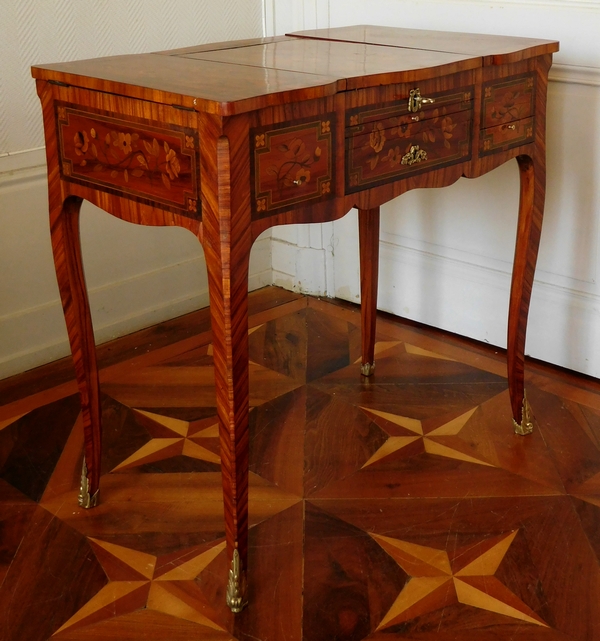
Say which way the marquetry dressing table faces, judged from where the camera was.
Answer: facing the viewer and to the right of the viewer
